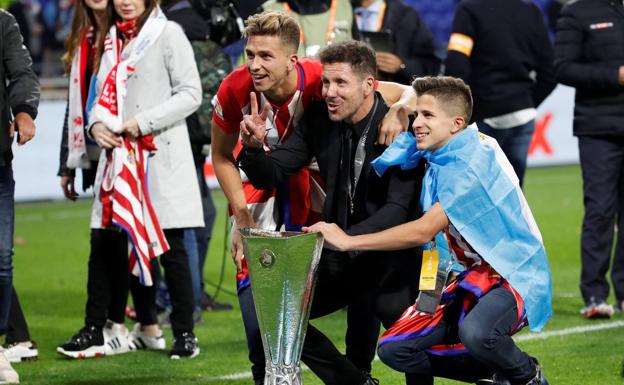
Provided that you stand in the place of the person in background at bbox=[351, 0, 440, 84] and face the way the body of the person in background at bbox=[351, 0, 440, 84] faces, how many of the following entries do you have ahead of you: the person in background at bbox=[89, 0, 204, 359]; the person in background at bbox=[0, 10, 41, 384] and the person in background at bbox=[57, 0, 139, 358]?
3

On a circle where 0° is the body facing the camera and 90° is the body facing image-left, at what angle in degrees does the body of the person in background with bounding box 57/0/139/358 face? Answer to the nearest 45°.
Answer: approximately 45°

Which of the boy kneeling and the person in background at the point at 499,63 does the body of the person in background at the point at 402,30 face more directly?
the boy kneeling

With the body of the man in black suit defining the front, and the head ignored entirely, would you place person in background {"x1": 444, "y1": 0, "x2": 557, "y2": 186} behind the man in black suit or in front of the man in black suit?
behind

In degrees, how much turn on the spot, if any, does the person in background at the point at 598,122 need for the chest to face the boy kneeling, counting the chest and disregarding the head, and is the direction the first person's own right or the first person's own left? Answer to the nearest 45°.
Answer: approximately 45° to the first person's own right
